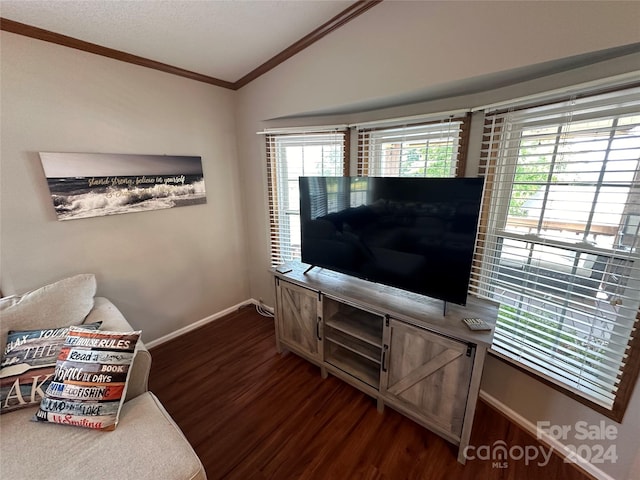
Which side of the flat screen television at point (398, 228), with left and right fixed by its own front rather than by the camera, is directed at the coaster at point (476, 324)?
left

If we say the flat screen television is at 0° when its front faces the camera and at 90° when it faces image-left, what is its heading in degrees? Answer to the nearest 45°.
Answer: approximately 45°

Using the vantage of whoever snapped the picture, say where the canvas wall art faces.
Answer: facing the viewer and to the right of the viewer

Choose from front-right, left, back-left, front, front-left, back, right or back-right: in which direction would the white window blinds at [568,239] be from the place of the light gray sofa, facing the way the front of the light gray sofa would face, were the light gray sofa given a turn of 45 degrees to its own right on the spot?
left

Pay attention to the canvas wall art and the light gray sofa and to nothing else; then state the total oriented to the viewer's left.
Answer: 0

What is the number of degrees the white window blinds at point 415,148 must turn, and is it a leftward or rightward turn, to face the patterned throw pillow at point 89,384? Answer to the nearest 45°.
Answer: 0° — it already faces it

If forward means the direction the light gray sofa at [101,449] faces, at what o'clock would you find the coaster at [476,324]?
The coaster is roughly at 10 o'clock from the light gray sofa.

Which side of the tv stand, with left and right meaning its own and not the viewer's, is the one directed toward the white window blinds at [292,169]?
right

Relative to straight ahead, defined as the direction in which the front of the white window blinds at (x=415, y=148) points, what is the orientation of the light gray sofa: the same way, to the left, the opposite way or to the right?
to the left

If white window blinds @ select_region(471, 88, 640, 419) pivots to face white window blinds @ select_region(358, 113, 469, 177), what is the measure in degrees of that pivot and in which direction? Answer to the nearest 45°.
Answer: approximately 45° to its right

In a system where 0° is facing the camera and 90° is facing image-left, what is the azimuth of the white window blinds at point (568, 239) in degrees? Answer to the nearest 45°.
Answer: approximately 45°

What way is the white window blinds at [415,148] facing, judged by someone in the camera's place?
facing the viewer and to the left of the viewer
